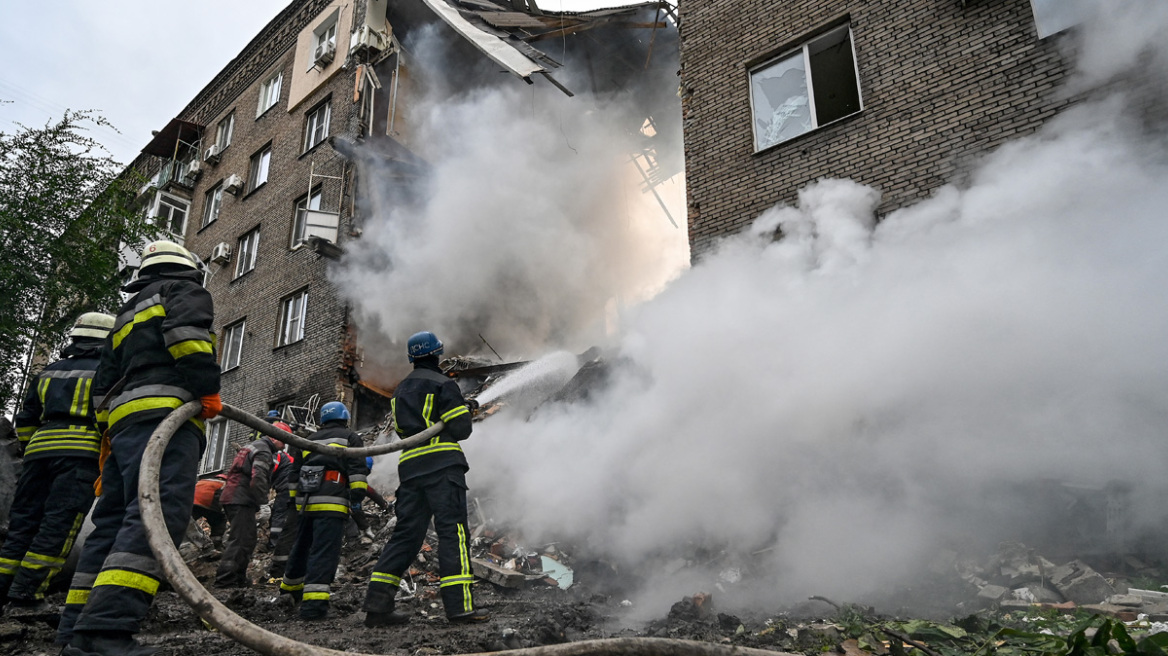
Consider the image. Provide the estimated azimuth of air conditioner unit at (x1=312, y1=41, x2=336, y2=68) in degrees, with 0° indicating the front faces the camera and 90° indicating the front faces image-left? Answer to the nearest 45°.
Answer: approximately 45°

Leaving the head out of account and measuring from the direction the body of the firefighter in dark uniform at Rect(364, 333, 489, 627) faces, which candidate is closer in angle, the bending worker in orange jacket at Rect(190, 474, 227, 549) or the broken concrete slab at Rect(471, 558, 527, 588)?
the broken concrete slab

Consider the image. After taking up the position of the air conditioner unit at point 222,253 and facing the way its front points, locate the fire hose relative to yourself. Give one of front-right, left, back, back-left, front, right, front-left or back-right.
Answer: front-left

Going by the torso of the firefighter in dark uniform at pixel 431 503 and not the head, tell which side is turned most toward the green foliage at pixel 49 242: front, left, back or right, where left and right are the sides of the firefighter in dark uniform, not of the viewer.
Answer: left

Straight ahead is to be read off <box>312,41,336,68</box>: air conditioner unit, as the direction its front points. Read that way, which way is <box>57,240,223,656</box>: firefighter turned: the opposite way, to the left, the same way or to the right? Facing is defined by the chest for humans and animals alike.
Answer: the opposite way

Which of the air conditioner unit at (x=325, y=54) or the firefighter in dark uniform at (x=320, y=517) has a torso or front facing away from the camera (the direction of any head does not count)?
the firefighter in dark uniform

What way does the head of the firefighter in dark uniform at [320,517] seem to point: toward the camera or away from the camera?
away from the camera

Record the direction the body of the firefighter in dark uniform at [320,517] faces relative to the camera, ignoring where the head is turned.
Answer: away from the camera
